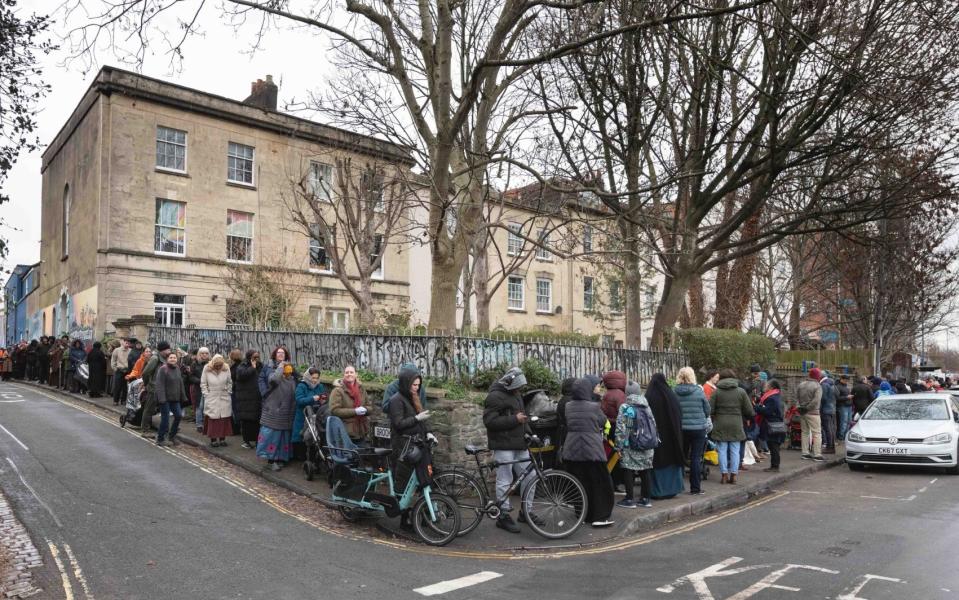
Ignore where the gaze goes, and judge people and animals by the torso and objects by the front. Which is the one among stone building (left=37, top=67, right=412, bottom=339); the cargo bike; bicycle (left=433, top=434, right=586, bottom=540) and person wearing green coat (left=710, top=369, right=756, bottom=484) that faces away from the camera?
the person wearing green coat

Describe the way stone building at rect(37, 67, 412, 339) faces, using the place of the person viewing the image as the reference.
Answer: facing the viewer and to the right of the viewer

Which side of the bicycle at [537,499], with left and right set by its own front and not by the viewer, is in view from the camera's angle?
right

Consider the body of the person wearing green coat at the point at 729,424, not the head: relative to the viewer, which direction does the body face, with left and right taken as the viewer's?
facing away from the viewer

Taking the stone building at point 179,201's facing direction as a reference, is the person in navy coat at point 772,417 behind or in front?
in front

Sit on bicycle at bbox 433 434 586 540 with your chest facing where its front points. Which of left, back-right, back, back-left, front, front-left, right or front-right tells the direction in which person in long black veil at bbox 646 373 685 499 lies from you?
front-left

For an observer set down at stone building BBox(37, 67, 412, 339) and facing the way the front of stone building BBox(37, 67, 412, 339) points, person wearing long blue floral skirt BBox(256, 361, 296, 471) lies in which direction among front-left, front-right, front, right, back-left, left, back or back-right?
front-right

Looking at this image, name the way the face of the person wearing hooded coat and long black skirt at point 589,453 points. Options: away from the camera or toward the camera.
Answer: away from the camera

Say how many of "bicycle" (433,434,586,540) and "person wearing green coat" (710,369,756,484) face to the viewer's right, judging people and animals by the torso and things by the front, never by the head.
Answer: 1

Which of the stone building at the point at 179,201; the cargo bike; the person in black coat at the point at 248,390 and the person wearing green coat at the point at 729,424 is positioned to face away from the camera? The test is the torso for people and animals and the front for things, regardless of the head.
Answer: the person wearing green coat

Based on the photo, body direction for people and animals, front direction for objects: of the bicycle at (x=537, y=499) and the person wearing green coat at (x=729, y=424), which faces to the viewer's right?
the bicycle

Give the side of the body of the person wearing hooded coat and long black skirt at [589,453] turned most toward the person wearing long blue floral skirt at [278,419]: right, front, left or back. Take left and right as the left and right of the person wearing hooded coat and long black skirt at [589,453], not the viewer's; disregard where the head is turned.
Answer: left

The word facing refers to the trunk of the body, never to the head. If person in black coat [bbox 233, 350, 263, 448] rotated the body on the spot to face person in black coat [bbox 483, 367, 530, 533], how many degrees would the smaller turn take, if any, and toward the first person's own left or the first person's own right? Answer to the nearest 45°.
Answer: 0° — they already face them

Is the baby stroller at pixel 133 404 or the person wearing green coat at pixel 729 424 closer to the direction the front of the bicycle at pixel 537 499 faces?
the person wearing green coat

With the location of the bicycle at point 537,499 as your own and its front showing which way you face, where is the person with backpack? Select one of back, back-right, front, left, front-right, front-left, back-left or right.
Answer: front-left

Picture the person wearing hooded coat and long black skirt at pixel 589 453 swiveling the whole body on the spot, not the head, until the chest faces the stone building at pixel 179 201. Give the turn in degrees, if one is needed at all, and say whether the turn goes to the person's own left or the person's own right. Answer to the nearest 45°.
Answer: approximately 90° to the person's own left

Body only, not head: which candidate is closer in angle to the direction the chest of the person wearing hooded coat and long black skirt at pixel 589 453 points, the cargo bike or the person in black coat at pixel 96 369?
the person in black coat
